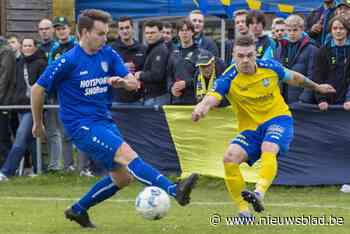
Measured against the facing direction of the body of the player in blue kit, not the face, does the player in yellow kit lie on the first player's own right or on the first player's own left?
on the first player's own left

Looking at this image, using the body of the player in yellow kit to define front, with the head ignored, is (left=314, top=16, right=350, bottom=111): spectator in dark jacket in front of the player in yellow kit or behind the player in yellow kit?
behind

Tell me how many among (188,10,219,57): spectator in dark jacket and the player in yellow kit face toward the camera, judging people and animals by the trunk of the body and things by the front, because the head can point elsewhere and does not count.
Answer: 2

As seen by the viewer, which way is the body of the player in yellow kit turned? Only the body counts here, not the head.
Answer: toward the camera

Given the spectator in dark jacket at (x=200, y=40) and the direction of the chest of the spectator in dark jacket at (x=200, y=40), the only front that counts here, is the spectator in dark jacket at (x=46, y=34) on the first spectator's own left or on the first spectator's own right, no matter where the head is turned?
on the first spectator's own right

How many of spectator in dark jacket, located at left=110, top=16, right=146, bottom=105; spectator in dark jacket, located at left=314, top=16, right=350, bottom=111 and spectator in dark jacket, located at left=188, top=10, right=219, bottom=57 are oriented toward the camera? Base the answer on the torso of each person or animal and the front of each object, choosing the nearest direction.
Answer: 3

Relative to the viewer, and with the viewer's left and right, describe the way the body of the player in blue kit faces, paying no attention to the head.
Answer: facing the viewer and to the right of the viewer

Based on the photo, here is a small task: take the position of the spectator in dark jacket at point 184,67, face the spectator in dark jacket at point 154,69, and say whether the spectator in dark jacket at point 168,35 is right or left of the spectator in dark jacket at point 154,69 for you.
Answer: right

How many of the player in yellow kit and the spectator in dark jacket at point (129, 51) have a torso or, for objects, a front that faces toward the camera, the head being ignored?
2

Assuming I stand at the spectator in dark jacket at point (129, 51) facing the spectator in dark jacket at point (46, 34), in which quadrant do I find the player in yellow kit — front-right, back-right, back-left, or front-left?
back-left
